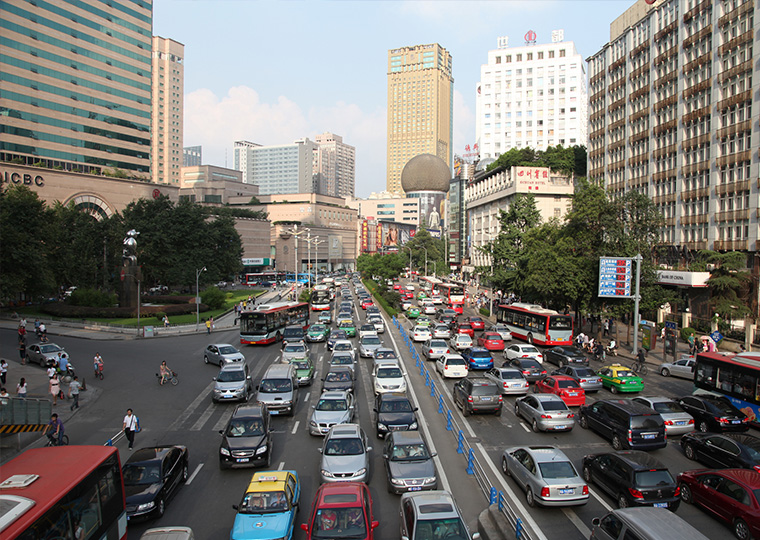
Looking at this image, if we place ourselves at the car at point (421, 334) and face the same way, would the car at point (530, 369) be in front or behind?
behind

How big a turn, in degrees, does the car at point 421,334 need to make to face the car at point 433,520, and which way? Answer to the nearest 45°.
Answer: approximately 180°

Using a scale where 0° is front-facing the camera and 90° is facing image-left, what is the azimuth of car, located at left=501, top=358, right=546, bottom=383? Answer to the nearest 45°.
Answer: approximately 135°

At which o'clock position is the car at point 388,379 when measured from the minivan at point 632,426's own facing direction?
The car is roughly at 11 o'clock from the minivan.

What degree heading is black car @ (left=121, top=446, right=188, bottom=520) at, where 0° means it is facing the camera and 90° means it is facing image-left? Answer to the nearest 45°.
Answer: approximately 45°

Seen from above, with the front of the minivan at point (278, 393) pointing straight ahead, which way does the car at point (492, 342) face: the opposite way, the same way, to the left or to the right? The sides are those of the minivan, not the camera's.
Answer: the opposite way

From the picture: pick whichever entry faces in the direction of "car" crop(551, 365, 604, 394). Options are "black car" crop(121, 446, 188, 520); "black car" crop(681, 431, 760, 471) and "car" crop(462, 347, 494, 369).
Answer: "black car" crop(681, 431, 760, 471)

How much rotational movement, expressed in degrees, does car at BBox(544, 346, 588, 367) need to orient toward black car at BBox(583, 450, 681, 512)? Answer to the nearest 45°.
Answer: approximately 135° to its left

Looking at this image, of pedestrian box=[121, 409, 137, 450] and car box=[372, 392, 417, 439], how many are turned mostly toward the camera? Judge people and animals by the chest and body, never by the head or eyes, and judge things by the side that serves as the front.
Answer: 2
